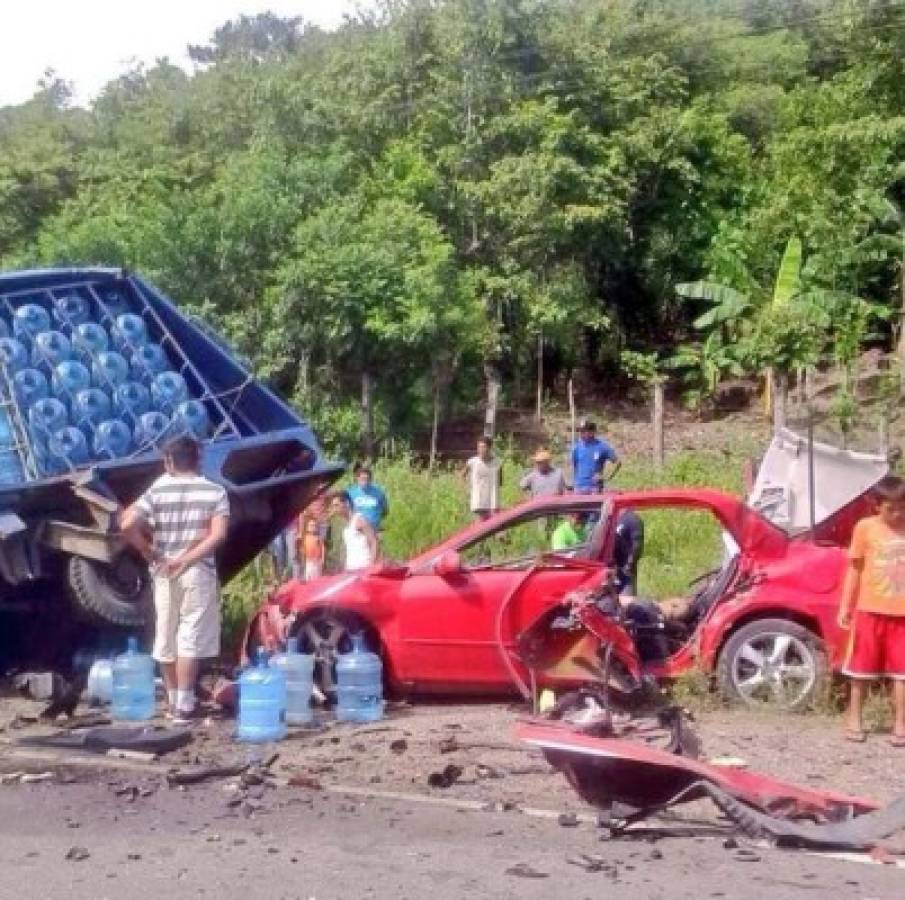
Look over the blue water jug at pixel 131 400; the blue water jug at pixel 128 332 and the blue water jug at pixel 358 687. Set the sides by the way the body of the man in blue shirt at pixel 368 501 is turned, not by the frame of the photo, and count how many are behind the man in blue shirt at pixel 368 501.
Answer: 0

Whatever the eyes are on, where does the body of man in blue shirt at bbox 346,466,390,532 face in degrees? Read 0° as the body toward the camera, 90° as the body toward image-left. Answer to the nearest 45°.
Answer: approximately 0°

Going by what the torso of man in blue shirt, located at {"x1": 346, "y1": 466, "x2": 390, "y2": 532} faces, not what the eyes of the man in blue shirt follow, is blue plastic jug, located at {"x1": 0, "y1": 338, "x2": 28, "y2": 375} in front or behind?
in front

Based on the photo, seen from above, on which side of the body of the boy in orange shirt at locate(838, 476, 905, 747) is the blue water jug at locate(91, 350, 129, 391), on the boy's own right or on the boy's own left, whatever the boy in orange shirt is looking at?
on the boy's own right

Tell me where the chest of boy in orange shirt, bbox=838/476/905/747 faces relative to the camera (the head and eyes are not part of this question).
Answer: toward the camera

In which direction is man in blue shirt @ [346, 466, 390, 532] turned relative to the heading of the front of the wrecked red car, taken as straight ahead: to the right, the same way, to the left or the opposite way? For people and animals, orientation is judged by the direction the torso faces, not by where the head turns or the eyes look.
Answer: to the left

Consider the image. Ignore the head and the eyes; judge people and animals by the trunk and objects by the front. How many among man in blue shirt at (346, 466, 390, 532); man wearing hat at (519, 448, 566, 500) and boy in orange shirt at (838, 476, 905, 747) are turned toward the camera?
3

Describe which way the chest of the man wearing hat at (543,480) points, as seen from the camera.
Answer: toward the camera

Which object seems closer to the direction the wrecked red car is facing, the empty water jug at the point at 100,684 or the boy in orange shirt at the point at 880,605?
the empty water jug

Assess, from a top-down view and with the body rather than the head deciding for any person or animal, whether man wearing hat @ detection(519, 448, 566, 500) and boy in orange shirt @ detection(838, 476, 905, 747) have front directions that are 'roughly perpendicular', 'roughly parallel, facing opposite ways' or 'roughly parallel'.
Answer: roughly parallel

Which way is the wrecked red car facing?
to the viewer's left

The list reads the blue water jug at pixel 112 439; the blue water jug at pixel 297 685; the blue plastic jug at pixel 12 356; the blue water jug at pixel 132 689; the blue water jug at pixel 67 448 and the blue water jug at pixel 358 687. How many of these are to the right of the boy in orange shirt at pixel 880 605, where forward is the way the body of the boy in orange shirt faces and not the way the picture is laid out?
6

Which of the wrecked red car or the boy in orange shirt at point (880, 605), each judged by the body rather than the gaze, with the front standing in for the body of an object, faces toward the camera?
the boy in orange shirt

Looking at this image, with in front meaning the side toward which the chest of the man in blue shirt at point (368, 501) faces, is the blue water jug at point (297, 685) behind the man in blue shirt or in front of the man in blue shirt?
in front

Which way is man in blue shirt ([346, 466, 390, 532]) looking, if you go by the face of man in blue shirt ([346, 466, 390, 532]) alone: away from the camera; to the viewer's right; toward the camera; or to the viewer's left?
toward the camera

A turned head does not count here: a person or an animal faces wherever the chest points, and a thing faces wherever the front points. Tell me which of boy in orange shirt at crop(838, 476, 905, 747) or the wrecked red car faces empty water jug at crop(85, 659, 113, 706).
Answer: the wrecked red car

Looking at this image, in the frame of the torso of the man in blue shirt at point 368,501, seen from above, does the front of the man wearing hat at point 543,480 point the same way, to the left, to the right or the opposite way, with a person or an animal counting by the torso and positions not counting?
the same way

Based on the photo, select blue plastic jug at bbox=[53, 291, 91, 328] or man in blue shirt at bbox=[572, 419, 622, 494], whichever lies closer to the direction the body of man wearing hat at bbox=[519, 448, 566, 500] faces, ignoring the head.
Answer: the blue plastic jug

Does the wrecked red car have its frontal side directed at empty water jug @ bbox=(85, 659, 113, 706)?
yes

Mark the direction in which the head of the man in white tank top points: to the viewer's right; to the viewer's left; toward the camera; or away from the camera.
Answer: toward the camera
